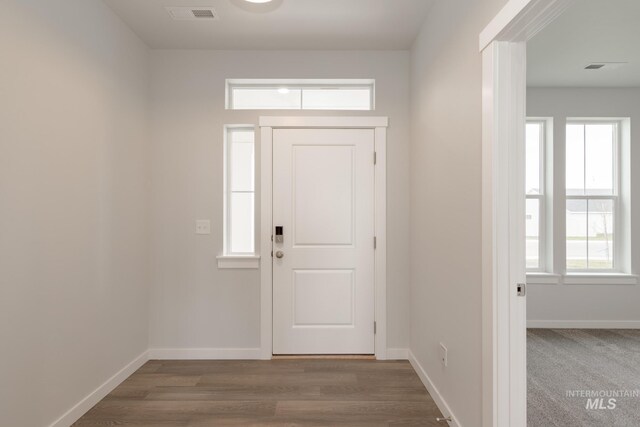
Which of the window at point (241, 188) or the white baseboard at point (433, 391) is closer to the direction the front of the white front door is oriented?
the white baseboard

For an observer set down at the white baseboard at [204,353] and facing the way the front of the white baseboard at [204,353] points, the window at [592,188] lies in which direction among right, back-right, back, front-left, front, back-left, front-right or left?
left

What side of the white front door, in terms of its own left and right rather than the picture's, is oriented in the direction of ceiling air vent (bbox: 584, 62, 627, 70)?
left

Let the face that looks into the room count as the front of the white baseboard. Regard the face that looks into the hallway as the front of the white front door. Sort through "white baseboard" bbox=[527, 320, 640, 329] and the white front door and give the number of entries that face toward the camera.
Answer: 2

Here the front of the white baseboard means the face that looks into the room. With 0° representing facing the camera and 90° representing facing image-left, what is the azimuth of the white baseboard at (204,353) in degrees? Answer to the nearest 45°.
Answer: approximately 0°

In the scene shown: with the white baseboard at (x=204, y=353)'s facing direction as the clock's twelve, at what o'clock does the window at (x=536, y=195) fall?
The window is roughly at 9 o'clock from the white baseboard.
